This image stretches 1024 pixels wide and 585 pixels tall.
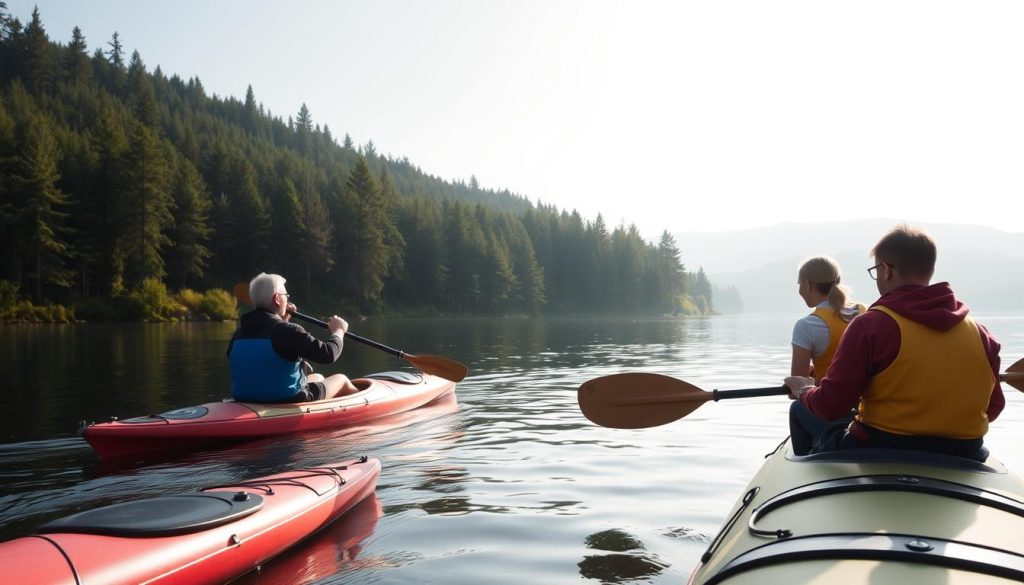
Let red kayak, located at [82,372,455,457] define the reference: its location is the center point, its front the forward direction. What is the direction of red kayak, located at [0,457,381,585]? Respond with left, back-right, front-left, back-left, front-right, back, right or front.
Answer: back-right

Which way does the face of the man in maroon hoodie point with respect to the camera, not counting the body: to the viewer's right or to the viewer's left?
to the viewer's left

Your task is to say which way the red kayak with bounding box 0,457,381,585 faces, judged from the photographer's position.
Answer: facing away from the viewer and to the right of the viewer

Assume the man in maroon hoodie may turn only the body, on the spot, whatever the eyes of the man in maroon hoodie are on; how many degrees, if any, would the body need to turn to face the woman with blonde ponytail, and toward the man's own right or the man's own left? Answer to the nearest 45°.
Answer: approximately 45° to the man's own right

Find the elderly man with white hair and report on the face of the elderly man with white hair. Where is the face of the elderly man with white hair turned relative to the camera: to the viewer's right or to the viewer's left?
to the viewer's right

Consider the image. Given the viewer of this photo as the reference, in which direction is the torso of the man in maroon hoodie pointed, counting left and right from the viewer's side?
facing away from the viewer and to the left of the viewer

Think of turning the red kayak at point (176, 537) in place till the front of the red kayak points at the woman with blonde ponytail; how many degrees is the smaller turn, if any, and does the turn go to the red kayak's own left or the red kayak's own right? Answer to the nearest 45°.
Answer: approximately 45° to the red kayak's own right

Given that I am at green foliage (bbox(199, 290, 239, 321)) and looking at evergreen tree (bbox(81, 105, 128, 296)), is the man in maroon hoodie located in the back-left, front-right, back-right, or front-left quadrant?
back-left

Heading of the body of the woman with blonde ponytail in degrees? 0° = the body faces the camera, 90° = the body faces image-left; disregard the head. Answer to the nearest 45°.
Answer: approximately 135°

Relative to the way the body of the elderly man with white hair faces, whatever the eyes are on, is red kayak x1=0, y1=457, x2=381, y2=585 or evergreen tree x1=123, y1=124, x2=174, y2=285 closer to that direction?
the evergreen tree

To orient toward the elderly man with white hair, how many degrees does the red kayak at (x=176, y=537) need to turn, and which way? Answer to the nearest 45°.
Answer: approximately 45° to its left

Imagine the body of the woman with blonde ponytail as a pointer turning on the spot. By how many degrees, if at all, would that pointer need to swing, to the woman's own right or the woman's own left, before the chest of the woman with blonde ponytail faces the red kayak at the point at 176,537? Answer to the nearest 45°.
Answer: approximately 90° to the woman's own left
